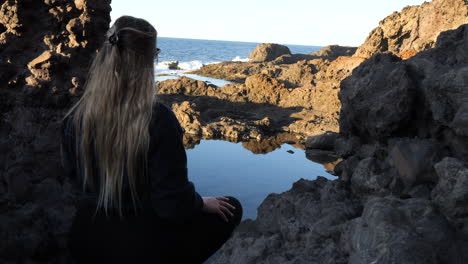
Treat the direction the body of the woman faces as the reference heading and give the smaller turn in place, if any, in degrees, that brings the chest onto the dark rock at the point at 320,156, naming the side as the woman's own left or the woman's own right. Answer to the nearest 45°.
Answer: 0° — they already face it

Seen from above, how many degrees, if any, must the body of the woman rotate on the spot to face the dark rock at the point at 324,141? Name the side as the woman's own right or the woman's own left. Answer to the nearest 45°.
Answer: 0° — they already face it

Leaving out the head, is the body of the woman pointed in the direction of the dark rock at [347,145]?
yes

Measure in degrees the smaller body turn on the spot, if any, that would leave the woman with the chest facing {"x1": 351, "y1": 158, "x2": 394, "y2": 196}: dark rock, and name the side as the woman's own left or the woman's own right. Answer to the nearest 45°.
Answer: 0° — they already face it

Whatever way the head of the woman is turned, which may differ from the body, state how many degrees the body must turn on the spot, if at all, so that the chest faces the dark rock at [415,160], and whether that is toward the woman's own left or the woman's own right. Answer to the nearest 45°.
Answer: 0° — they already face it

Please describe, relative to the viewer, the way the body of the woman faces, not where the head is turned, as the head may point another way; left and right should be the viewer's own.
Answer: facing away from the viewer and to the right of the viewer

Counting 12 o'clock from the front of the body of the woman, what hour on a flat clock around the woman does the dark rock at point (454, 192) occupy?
The dark rock is roughly at 1 o'clock from the woman.
